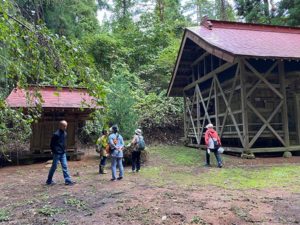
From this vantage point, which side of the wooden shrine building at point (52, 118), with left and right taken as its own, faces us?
front

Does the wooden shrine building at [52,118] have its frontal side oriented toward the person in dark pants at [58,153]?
yes

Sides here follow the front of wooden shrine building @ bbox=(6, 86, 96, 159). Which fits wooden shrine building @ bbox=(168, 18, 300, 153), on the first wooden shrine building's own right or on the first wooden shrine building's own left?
on the first wooden shrine building's own left

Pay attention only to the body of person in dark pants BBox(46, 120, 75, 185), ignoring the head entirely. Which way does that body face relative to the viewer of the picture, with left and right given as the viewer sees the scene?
facing to the right of the viewer

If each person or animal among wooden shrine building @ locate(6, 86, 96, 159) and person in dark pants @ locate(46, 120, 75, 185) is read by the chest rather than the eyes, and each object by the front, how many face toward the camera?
1

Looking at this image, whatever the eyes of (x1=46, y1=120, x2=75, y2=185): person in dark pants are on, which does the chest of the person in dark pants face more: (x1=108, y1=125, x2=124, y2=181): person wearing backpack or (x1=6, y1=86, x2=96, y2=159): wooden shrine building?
the person wearing backpack

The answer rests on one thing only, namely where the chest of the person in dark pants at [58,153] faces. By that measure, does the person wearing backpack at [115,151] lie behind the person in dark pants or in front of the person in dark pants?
in front

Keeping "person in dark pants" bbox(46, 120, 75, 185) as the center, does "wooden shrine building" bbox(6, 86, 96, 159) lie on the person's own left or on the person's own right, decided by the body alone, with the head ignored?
on the person's own left

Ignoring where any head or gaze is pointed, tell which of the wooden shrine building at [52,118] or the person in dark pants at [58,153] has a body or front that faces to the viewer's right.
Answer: the person in dark pants

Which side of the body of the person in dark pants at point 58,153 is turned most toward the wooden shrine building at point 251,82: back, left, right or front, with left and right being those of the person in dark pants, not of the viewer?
front

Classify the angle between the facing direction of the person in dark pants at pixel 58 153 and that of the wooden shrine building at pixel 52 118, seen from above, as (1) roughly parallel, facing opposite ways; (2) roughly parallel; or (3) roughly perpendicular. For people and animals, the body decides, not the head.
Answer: roughly perpendicular

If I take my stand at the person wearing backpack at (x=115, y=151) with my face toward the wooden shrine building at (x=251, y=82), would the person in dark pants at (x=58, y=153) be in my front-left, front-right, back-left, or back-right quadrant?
back-left
